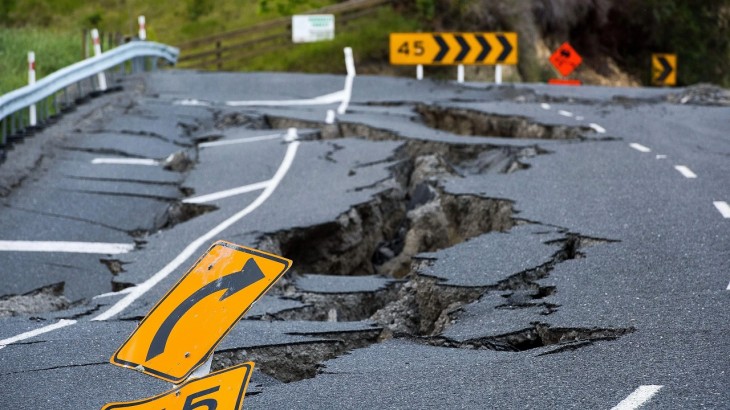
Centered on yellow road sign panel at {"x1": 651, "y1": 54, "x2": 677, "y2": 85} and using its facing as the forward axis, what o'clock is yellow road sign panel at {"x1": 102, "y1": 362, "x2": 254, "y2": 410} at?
yellow road sign panel at {"x1": 102, "y1": 362, "x2": 254, "y2": 410} is roughly at 12 o'clock from yellow road sign panel at {"x1": 651, "y1": 54, "x2": 677, "y2": 85}.

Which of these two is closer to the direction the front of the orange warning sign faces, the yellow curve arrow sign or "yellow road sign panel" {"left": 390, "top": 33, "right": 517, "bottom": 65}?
the yellow curve arrow sign

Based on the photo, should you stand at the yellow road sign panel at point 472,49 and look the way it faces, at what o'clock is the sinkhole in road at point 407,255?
The sinkhole in road is roughly at 12 o'clock from the yellow road sign panel.

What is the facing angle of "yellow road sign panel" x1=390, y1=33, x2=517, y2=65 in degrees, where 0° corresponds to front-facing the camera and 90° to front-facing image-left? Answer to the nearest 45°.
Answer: approximately 0°

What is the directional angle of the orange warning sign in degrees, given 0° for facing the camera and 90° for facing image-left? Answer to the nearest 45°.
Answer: approximately 0°

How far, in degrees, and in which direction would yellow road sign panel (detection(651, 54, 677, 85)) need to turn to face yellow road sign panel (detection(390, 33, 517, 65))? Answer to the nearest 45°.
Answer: approximately 45° to its right

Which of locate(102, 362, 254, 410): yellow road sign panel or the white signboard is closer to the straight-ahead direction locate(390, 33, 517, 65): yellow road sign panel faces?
the yellow road sign panel
